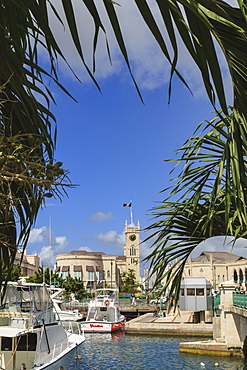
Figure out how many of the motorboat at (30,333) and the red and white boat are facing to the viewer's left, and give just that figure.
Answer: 0

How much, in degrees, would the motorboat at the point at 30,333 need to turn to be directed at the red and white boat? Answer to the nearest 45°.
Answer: approximately 45° to its left
